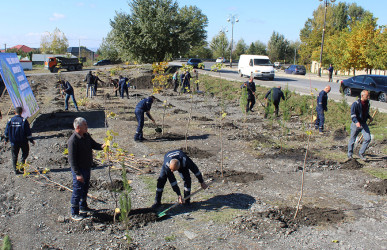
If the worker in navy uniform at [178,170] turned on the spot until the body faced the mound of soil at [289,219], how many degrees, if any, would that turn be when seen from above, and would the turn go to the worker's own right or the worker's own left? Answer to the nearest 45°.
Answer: approximately 90° to the worker's own left

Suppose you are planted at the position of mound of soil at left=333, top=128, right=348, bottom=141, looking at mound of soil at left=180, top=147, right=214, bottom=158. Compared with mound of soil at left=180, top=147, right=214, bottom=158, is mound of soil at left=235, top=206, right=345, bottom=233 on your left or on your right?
left

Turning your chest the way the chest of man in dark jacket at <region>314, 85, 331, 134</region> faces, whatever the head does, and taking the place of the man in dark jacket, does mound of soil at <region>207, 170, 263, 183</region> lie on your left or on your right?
on your right

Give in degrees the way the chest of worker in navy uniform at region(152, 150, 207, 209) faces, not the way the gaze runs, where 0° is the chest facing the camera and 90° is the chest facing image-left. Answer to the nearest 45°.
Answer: approximately 0°

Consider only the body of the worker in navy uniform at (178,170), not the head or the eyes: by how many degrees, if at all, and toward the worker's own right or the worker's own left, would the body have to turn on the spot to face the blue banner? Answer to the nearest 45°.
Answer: approximately 135° to the worker's own right
